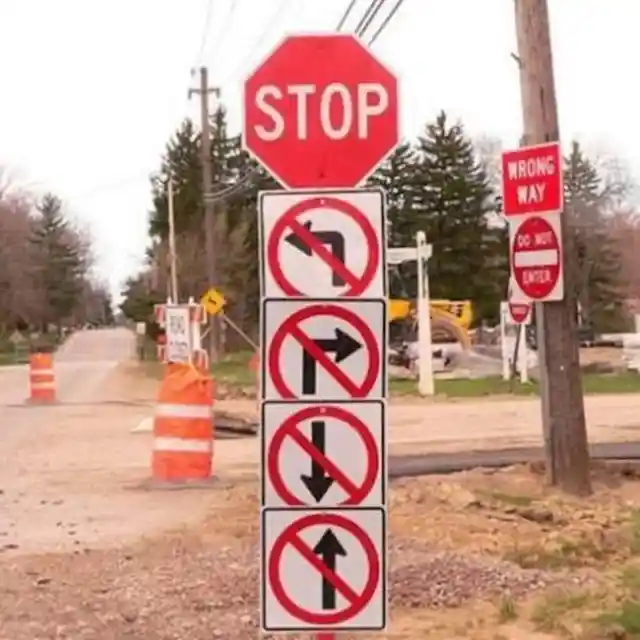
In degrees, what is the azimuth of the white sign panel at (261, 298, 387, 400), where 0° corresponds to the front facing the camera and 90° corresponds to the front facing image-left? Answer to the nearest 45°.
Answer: approximately 0°

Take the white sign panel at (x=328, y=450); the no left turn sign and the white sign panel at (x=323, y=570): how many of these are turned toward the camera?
3

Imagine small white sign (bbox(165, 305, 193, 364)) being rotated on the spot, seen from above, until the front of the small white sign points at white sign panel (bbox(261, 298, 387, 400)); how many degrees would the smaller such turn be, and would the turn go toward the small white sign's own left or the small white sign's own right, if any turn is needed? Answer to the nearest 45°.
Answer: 0° — it already faces it

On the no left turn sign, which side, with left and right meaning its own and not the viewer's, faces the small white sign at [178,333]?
back

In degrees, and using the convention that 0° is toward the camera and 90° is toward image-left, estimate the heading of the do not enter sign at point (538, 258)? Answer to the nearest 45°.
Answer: approximately 45°

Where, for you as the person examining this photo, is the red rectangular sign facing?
facing the viewer and to the left of the viewer

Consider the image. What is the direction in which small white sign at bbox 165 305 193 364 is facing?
toward the camera

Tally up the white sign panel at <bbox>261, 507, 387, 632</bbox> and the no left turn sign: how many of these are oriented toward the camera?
2

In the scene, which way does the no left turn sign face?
toward the camera

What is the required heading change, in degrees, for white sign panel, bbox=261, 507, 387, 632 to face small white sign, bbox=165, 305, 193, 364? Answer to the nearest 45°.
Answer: approximately 180°
